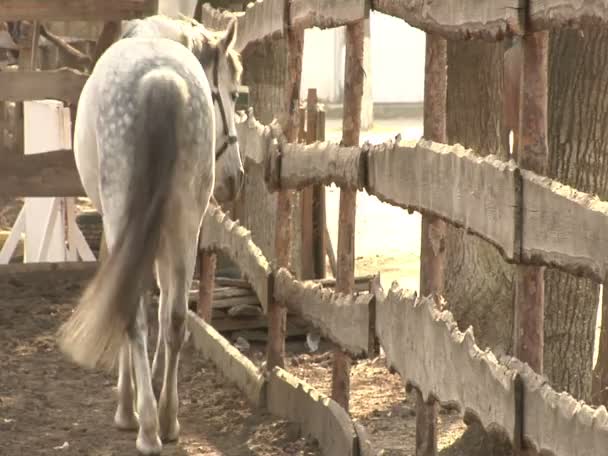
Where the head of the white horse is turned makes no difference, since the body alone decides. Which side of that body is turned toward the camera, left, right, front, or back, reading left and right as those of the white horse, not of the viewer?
back
